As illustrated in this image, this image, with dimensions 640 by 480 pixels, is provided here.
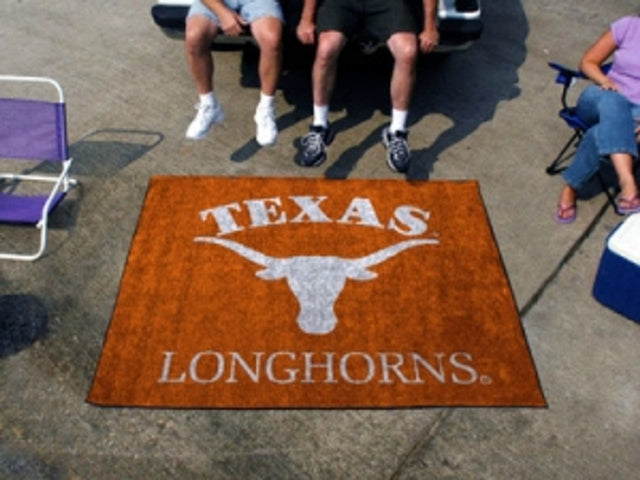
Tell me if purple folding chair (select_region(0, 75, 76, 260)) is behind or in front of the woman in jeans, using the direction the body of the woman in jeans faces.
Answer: in front

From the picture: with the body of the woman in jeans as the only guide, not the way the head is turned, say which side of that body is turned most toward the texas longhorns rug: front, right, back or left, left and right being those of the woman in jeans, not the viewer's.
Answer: front

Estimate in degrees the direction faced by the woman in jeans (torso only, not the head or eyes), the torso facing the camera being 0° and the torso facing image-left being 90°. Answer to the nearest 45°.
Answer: approximately 45°

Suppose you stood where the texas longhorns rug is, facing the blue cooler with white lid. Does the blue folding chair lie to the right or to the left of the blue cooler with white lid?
left

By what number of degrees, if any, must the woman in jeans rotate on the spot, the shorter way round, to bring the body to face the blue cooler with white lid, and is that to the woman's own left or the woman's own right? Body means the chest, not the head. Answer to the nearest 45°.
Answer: approximately 45° to the woman's own left
